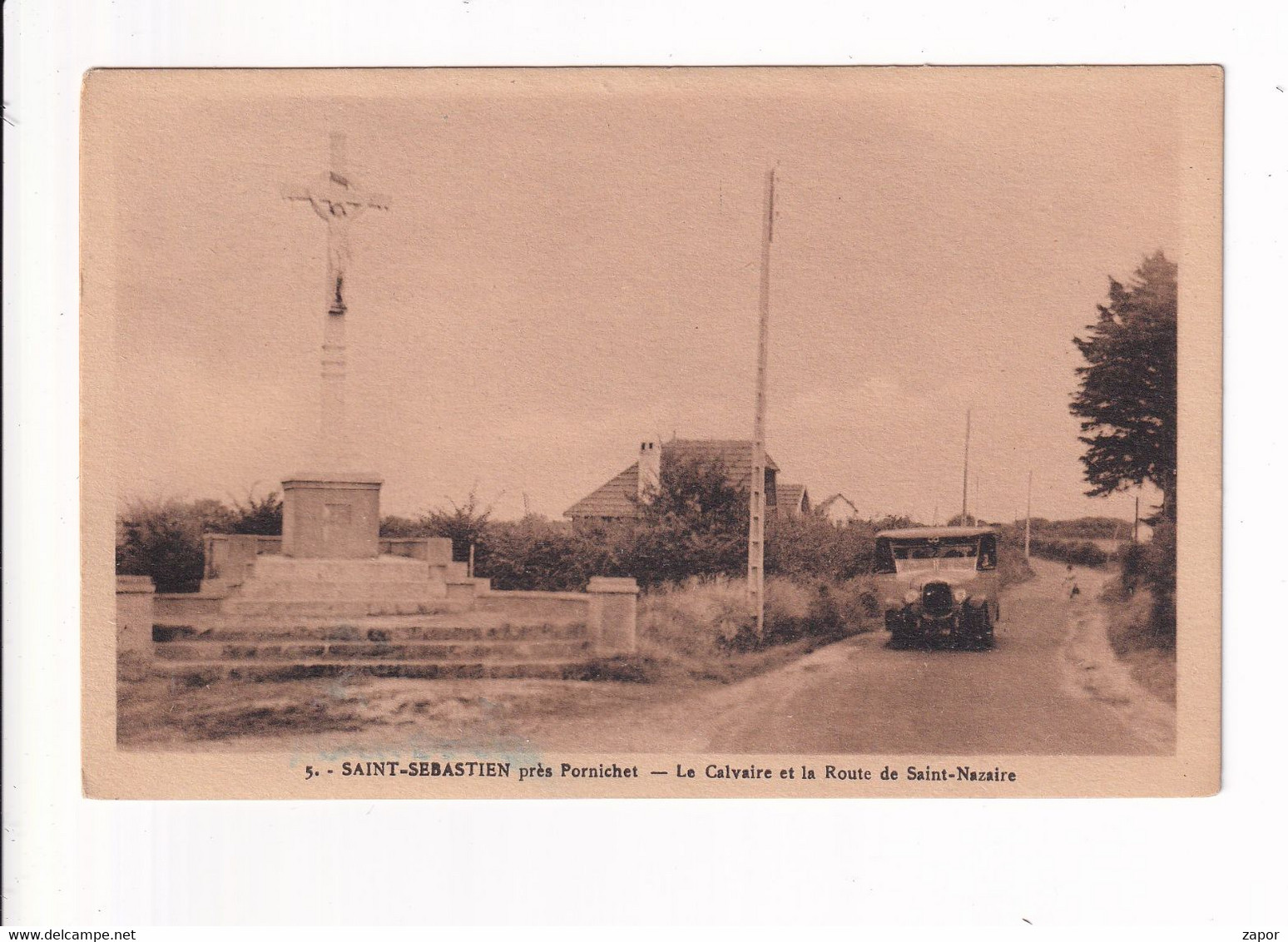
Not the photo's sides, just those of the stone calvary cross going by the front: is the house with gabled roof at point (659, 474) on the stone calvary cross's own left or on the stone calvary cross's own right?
on the stone calvary cross's own left

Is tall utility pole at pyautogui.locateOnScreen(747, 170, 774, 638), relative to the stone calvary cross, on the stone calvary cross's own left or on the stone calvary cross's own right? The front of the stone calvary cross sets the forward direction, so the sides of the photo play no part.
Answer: on the stone calvary cross's own left

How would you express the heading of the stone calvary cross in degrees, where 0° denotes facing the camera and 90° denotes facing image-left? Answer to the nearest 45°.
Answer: approximately 0°
